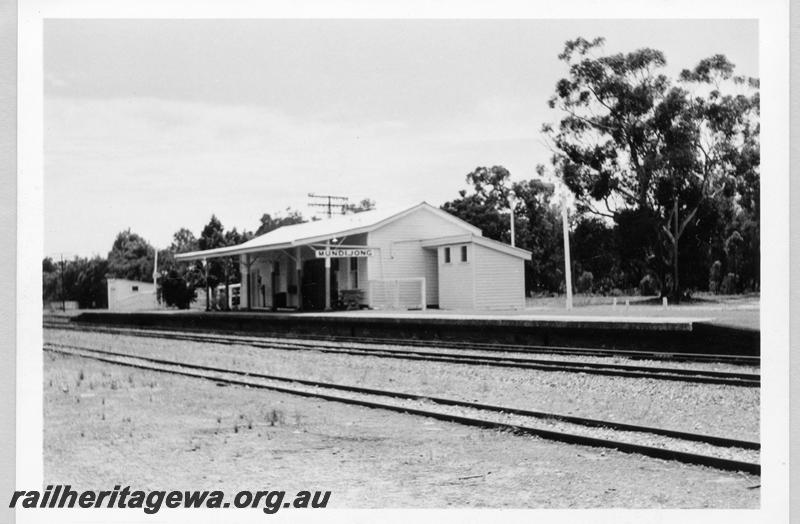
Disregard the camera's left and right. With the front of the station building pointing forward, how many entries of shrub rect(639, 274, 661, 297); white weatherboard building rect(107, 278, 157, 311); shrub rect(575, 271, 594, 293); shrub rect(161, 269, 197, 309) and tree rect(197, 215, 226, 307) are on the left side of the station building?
2

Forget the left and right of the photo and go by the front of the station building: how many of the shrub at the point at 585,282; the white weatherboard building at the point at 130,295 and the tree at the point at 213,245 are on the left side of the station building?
1

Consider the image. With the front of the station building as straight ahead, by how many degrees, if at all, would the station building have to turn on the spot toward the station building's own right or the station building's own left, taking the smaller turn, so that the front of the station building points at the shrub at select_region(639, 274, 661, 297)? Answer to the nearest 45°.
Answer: approximately 90° to the station building's own left

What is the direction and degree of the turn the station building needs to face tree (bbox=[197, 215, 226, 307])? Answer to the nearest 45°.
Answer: approximately 90° to its right

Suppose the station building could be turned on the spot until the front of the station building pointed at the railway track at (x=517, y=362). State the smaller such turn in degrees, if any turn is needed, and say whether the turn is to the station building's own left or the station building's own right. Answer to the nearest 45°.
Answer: approximately 45° to the station building's own left

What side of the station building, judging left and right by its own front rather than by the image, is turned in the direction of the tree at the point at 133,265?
right

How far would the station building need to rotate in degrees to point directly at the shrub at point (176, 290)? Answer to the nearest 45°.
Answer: approximately 90° to its right

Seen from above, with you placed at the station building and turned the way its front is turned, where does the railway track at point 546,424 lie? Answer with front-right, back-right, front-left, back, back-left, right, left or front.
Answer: front-left

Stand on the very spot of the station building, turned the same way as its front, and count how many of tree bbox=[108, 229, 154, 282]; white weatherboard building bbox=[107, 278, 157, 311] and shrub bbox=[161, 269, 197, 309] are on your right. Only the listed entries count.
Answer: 3

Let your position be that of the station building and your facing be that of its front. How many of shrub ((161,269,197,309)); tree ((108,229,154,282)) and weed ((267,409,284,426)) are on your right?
2

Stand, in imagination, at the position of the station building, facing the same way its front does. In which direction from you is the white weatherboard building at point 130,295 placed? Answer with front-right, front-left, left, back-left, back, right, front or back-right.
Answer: right

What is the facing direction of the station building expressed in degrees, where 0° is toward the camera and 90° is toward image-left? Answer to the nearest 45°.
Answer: approximately 45°

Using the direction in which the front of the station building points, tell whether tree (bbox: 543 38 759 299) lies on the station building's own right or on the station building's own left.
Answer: on the station building's own left
